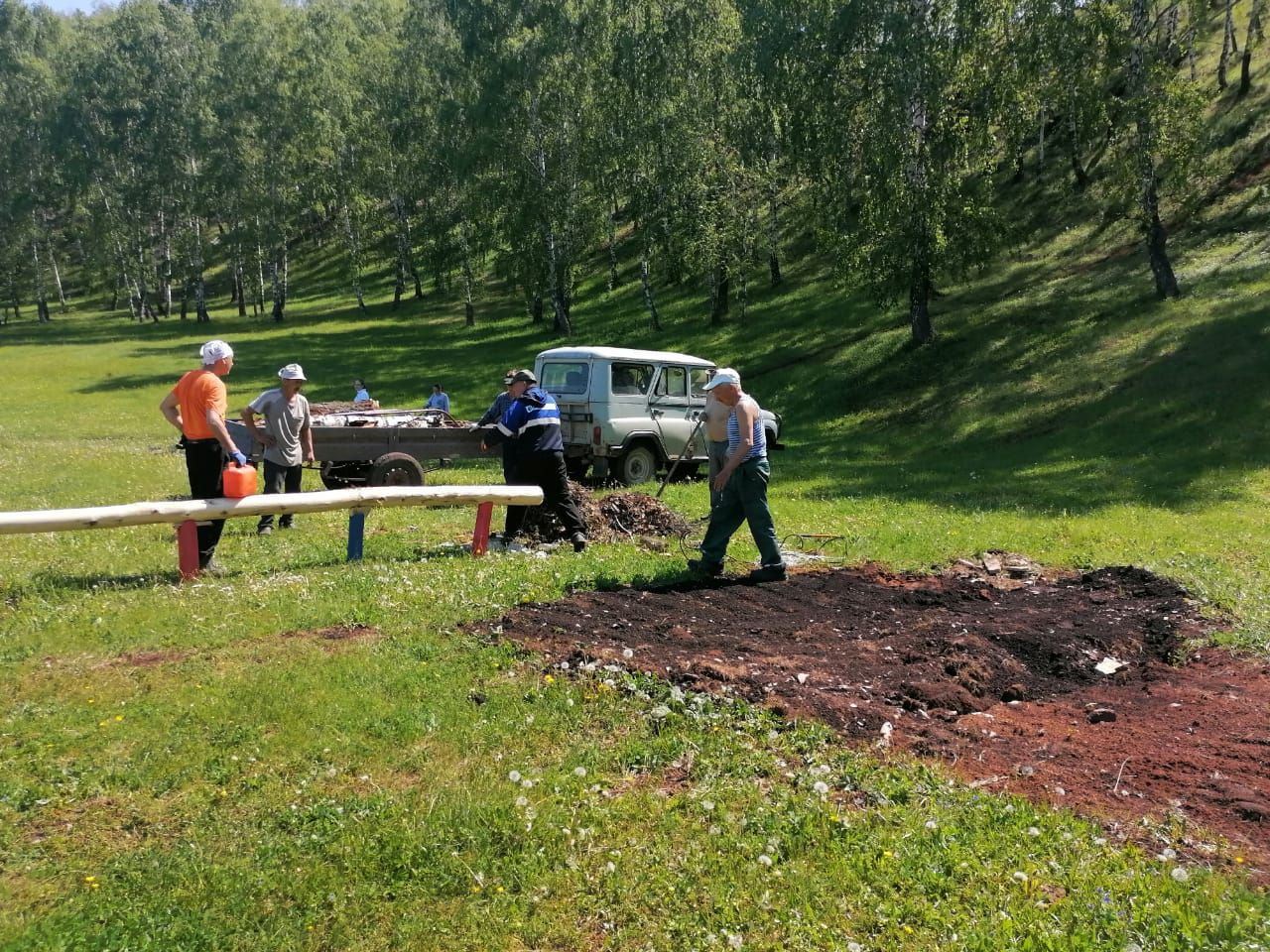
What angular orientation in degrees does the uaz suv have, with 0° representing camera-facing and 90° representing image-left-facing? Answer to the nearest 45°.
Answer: approximately 225°

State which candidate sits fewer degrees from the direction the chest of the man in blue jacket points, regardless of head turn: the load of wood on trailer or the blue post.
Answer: the load of wood on trailer

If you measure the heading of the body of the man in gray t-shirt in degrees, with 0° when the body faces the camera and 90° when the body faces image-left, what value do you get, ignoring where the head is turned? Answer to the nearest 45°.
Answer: approximately 315°

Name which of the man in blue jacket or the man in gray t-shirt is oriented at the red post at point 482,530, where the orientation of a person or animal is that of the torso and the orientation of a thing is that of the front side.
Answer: the man in gray t-shirt

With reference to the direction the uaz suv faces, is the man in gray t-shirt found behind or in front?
behind

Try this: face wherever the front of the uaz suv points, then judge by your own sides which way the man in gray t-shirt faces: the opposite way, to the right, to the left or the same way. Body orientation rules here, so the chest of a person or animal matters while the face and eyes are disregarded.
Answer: to the right

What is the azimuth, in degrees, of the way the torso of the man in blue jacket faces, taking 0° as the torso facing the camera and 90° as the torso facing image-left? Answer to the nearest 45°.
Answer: approximately 135°

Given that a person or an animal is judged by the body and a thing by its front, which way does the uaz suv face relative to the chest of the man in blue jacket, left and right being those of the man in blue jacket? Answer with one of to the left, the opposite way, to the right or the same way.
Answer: to the right

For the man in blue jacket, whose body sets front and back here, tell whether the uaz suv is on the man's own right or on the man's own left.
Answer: on the man's own right

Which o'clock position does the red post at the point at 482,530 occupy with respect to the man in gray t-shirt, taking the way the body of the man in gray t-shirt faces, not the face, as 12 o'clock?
The red post is roughly at 12 o'clock from the man in gray t-shirt.
